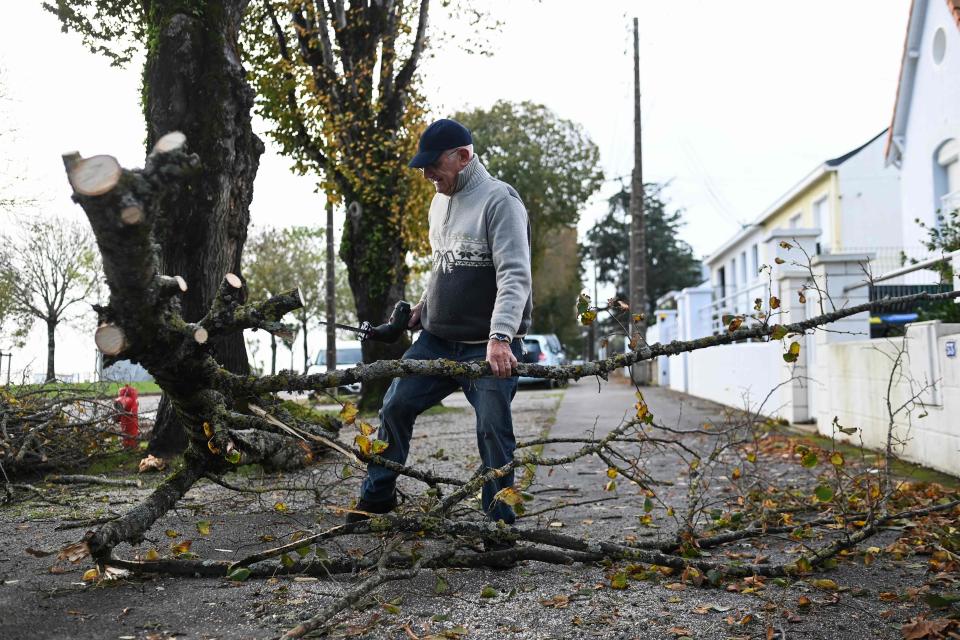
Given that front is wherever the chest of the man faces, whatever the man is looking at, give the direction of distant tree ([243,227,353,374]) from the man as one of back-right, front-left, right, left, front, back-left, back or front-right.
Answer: back-right

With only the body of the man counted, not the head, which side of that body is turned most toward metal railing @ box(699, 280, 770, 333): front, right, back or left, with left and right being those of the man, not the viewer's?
back

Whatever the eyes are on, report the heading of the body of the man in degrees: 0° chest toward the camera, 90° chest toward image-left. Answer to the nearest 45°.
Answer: approximately 45°

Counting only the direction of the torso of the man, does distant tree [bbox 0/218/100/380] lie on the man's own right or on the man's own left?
on the man's own right

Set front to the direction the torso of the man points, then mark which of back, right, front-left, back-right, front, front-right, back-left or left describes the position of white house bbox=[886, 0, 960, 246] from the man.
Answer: back

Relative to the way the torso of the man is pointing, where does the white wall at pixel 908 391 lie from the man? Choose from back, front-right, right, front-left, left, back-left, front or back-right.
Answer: back

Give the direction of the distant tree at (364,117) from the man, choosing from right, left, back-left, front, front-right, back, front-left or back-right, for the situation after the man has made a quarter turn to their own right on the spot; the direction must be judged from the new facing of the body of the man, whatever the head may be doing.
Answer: front-right

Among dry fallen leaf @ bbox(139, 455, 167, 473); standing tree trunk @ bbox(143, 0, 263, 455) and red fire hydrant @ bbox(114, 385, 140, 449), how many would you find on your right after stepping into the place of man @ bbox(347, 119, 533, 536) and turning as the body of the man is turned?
3

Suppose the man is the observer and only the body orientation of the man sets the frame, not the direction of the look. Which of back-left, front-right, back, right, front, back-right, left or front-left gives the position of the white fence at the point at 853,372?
back
